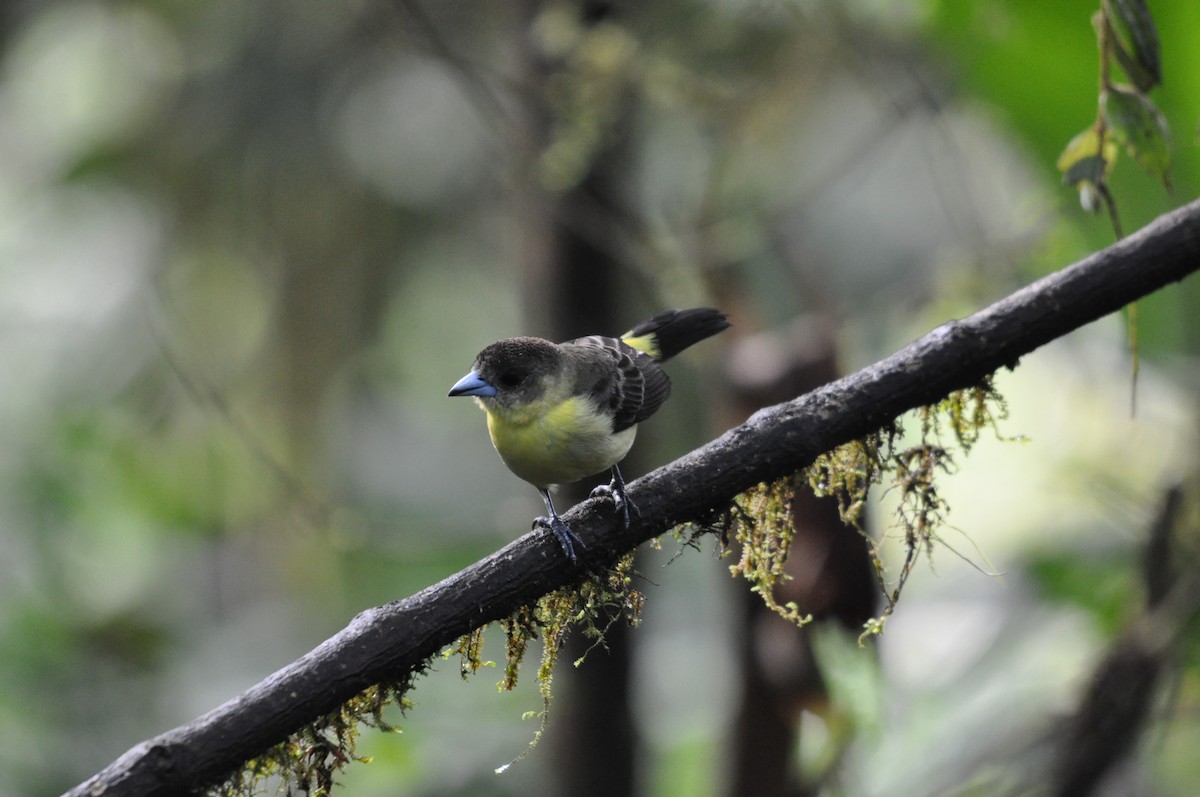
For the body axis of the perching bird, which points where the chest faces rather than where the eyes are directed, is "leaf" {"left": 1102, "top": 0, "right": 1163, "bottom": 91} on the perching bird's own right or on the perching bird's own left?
on the perching bird's own left

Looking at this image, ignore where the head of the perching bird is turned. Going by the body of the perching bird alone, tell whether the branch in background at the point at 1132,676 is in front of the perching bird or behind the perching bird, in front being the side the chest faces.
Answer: behind

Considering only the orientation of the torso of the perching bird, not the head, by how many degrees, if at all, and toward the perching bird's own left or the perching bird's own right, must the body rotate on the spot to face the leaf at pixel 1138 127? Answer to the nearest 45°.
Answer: approximately 90° to the perching bird's own left

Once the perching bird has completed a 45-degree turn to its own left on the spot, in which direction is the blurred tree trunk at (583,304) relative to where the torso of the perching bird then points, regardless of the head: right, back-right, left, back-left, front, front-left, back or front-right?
back

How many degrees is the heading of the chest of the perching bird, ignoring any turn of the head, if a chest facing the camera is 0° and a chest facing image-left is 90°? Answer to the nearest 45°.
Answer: approximately 45°
